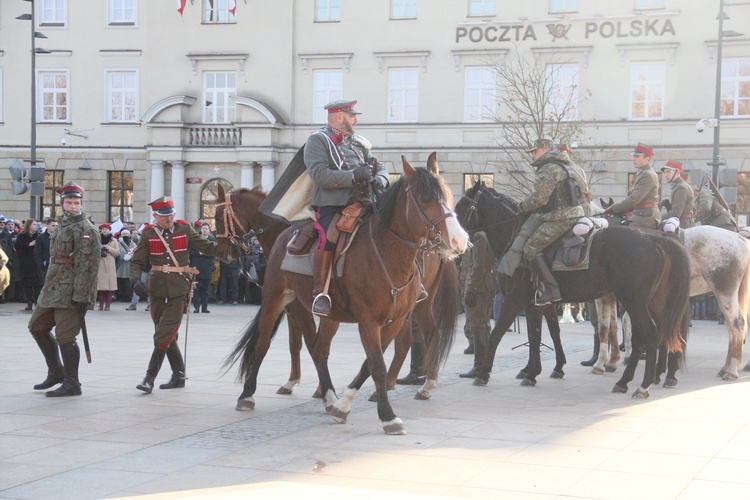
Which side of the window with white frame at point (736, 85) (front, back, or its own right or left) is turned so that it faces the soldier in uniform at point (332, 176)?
front

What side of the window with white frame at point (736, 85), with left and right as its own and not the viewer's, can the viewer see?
front

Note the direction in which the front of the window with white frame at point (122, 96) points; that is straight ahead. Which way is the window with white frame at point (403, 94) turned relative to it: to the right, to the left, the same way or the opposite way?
the same way

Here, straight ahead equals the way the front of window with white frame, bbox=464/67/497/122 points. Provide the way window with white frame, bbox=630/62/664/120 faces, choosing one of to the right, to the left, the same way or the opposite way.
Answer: the same way

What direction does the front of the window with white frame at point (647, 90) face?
toward the camera

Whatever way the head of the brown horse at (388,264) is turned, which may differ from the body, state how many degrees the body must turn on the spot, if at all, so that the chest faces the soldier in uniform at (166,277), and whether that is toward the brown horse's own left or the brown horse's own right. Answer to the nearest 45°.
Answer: approximately 180°

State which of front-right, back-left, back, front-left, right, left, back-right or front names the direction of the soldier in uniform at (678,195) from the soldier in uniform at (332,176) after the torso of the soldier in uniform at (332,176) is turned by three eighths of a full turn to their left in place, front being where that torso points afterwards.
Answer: front-right

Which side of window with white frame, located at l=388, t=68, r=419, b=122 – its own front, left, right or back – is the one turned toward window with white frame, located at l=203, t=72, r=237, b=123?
right

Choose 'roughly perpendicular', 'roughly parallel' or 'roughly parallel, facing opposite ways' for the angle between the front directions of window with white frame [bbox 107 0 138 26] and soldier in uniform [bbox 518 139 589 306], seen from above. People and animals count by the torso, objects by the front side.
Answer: roughly perpendicular

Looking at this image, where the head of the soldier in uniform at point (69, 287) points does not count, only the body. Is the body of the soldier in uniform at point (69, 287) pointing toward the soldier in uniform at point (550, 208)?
no

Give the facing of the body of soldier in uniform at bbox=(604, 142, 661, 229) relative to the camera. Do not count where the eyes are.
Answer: to the viewer's left

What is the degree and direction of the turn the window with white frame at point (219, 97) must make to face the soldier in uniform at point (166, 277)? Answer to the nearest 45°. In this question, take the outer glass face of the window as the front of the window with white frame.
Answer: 0° — it already faces them

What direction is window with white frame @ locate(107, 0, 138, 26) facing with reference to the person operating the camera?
facing the viewer

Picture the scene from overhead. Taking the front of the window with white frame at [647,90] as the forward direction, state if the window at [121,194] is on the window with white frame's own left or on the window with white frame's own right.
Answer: on the window with white frame's own right

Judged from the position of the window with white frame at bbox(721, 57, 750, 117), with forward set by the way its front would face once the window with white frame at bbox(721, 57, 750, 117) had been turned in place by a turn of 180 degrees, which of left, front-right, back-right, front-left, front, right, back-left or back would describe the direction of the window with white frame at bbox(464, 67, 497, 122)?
left

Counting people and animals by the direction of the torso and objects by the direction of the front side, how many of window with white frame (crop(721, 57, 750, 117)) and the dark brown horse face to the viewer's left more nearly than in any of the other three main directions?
1

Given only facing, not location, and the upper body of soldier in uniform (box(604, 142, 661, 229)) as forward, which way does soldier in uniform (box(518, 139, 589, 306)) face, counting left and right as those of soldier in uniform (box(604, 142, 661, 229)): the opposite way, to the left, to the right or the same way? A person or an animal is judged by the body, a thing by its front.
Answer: the same way

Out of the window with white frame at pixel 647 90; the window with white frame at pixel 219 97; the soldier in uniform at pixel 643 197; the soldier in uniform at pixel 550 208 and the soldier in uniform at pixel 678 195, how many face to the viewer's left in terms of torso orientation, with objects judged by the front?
3
